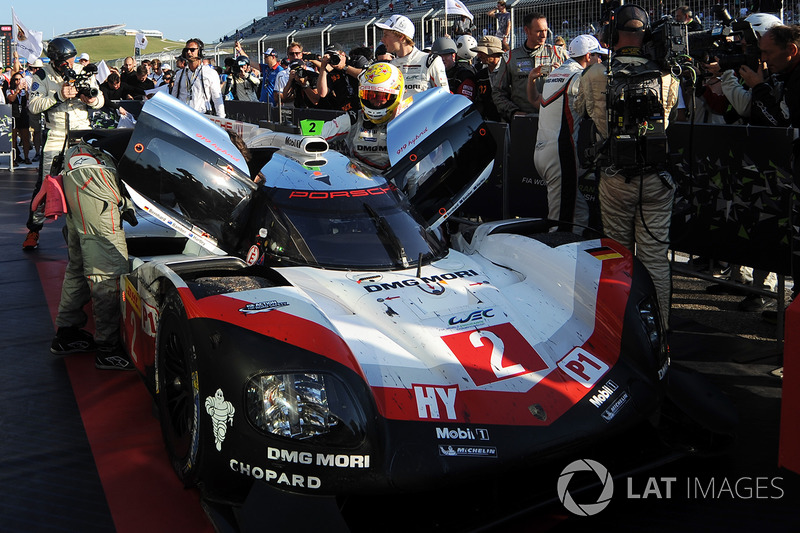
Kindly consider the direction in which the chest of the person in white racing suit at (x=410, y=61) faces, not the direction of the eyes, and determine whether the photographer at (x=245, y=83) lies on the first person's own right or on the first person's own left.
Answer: on the first person's own right

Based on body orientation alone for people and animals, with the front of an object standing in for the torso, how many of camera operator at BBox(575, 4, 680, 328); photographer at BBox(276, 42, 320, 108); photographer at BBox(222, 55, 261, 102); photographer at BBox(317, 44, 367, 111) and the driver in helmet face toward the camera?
4

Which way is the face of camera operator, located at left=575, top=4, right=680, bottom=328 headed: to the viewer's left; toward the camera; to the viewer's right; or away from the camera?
away from the camera

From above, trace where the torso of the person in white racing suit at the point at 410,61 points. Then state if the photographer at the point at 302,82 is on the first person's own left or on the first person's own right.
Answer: on the first person's own right

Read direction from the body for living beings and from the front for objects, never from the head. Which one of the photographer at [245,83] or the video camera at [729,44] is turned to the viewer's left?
the video camera

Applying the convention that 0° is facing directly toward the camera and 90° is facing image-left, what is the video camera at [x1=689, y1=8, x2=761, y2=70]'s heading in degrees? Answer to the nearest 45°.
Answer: approximately 90°

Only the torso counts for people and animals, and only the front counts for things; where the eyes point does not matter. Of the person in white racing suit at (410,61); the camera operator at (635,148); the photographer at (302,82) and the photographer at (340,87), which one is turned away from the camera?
the camera operator

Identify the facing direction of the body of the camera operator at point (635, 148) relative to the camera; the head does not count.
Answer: away from the camera

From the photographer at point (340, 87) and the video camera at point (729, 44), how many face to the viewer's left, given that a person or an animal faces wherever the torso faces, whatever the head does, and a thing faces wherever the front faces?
1
